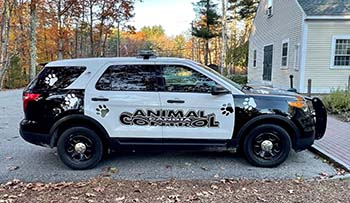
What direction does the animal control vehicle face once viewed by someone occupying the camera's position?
facing to the right of the viewer

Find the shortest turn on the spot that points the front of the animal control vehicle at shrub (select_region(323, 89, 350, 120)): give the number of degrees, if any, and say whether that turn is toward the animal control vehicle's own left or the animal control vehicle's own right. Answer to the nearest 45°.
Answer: approximately 45° to the animal control vehicle's own left

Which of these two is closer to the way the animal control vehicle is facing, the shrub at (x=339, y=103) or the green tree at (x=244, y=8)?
the shrub

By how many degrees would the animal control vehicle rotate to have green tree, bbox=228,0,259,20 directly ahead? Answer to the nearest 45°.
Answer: approximately 90° to its left

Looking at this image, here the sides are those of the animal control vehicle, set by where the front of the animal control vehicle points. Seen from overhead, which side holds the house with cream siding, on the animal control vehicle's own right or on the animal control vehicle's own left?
on the animal control vehicle's own left

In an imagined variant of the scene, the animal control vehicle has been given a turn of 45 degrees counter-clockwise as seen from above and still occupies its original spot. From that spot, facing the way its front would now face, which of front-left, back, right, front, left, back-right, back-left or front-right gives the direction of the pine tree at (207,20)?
front-left
